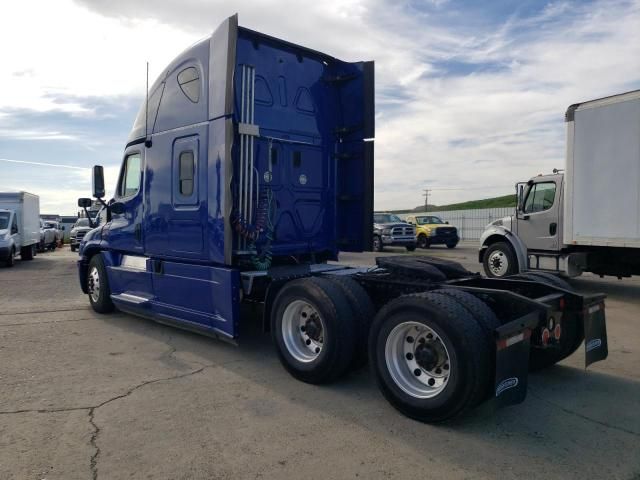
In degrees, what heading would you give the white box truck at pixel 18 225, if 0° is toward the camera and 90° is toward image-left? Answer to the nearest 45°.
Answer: approximately 45°

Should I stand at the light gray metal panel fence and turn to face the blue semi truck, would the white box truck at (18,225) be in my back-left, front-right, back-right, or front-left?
front-right

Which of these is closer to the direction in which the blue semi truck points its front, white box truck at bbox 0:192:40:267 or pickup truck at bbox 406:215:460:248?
the white box truck

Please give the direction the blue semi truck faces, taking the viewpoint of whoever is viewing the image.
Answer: facing away from the viewer and to the left of the viewer

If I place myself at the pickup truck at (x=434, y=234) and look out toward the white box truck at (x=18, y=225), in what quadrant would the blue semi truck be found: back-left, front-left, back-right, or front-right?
front-left

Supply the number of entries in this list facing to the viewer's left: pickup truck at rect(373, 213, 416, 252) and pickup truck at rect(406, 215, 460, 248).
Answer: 0

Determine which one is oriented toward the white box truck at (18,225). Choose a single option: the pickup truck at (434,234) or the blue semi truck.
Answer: the blue semi truck

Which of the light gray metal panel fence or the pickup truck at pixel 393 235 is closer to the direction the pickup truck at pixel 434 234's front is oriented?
the pickup truck

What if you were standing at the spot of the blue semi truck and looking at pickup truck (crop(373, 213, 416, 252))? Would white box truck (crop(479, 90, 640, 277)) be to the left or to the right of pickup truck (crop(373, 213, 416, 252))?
right

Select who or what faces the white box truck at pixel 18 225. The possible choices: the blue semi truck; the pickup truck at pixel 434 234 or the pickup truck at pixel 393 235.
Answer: the blue semi truck

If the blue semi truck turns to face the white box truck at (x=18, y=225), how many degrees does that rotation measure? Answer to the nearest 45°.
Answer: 0° — it already faces it

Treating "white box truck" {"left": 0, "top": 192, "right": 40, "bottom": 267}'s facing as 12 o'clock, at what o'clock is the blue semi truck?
The blue semi truck is roughly at 10 o'clock from the white box truck.

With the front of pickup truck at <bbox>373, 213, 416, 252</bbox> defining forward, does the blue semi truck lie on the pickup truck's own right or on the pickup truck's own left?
on the pickup truck's own right

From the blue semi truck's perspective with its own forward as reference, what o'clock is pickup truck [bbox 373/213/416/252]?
The pickup truck is roughly at 2 o'clock from the blue semi truck.

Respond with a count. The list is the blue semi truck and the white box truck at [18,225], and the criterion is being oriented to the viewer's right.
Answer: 0

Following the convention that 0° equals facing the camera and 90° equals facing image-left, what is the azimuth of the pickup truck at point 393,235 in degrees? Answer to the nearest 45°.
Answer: approximately 315°

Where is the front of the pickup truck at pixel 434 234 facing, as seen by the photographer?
facing the viewer and to the right of the viewer

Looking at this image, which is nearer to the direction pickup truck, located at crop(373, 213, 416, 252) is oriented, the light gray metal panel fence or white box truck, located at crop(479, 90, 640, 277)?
the white box truck
